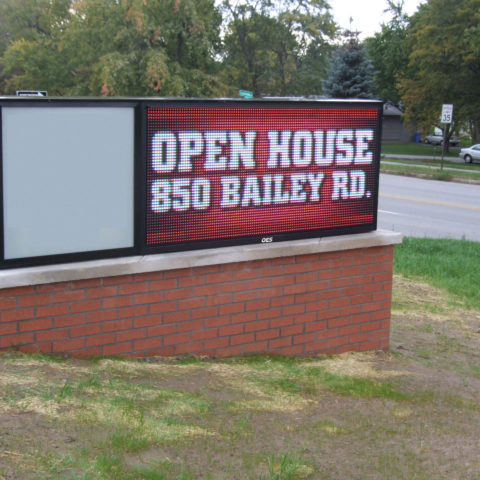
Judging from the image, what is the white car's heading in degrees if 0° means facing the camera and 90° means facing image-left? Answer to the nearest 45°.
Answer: approximately 90°

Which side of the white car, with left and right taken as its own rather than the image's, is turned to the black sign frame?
left

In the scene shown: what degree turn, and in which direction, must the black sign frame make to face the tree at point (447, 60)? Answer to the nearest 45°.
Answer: approximately 135° to its left

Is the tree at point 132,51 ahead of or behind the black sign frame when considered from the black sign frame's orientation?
behind

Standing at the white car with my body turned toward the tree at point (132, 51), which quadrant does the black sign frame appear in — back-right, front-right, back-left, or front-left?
front-left

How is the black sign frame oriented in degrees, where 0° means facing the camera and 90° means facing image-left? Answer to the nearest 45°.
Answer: approximately 315°

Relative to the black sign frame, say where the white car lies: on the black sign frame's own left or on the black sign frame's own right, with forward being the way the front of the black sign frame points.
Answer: on the black sign frame's own left

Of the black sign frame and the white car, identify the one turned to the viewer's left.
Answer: the white car

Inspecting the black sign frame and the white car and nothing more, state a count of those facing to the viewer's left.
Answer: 1

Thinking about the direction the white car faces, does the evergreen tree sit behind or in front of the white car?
in front

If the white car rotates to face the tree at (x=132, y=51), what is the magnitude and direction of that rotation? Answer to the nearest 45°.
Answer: approximately 45° to its left

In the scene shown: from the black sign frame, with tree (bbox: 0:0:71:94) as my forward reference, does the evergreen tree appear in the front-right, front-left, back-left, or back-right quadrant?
front-right
